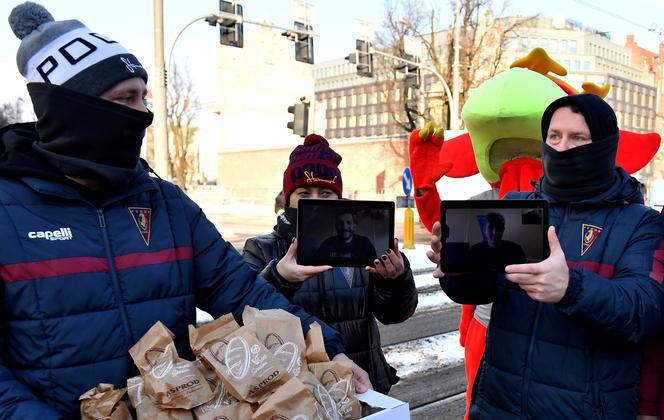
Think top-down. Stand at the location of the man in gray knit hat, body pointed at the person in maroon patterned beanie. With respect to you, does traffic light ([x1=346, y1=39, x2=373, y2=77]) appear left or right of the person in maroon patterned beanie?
left

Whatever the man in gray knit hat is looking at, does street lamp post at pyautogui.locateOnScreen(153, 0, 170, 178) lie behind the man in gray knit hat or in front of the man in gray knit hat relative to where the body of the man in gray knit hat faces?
behind

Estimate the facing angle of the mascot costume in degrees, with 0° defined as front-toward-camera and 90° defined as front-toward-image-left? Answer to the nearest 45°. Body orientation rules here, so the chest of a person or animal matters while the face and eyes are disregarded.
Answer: approximately 45°

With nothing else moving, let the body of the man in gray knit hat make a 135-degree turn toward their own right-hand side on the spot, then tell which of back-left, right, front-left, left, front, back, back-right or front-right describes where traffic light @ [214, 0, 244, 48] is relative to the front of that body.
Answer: right
